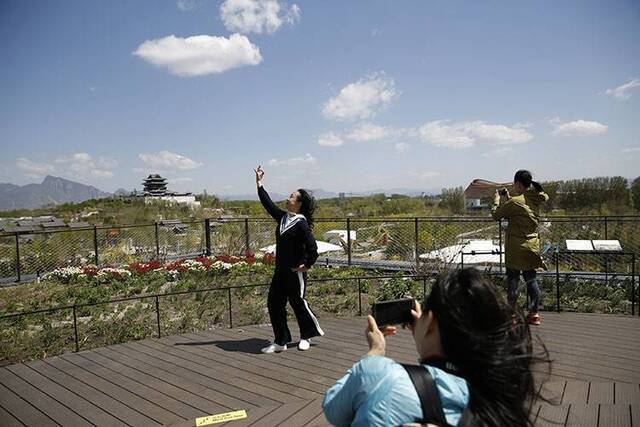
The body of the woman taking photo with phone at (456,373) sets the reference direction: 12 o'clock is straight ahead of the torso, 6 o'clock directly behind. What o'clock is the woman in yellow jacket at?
The woman in yellow jacket is roughly at 2 o'clock from the woman taking photo with phone.

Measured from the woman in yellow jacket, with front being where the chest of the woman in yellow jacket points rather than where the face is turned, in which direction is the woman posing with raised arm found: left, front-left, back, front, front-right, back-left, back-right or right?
left

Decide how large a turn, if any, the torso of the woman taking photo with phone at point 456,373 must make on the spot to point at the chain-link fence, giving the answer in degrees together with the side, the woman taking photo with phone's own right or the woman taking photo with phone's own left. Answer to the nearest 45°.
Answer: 0° — they already face it

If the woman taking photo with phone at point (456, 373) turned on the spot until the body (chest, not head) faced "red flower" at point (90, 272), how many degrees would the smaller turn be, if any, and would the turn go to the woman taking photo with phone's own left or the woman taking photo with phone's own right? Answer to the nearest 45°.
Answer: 0° — they already face it

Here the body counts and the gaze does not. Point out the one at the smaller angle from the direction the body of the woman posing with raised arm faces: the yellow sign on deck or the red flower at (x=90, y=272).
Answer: the yellow sign on deck

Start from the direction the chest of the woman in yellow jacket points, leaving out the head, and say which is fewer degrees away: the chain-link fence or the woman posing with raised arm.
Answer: the chain-link fence

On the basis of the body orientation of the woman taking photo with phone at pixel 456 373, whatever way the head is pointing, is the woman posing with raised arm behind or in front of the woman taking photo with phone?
in front

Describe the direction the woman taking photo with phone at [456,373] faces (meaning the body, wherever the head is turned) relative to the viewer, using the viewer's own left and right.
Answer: facing away from the viewer and to the left of the viewer

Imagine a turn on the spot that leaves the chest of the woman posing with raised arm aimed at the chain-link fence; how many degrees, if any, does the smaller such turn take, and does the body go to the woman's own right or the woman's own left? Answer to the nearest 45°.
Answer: approximately 135° to the woman's own right

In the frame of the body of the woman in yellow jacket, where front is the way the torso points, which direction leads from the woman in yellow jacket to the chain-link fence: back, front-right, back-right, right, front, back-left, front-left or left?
front

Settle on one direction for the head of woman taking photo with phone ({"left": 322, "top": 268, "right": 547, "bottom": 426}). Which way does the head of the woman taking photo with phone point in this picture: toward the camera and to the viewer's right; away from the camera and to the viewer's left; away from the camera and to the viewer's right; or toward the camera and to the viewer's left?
away from the camera and to the viewer's left

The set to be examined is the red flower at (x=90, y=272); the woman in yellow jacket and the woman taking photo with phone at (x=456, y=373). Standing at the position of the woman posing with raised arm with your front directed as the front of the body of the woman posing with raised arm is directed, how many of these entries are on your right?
1

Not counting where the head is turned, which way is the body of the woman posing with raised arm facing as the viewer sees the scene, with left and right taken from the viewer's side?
facing the viewer and to the left of the viewer

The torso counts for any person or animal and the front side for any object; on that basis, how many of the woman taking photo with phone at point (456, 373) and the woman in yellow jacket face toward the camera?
0

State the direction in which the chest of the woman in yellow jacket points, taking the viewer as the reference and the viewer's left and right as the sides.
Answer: facing away from the viewer and to the left of the viewer
